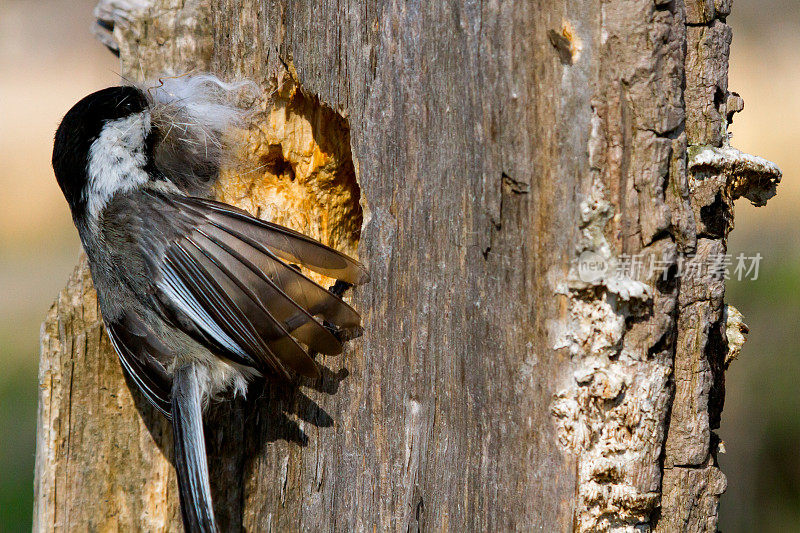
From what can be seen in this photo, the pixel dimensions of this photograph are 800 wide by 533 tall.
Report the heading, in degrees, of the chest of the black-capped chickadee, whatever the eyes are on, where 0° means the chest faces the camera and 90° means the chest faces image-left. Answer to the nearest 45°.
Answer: approximately 225°
